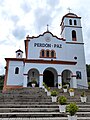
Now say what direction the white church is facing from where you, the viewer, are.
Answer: facing the viewer
